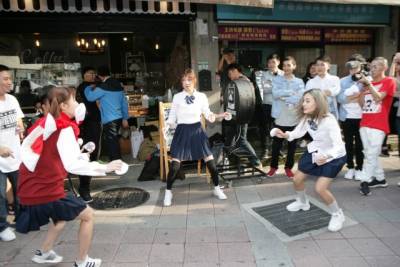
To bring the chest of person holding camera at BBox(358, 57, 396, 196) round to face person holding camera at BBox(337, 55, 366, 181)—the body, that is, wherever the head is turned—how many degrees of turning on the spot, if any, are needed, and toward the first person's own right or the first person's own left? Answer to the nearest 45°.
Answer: approximately 90° to the first person's own right

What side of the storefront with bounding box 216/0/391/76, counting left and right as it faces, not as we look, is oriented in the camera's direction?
front

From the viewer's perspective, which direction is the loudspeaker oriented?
toward the camera

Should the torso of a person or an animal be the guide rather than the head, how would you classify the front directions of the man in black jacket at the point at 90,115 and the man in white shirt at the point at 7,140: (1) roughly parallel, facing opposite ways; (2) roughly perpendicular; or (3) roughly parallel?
roughly parallel

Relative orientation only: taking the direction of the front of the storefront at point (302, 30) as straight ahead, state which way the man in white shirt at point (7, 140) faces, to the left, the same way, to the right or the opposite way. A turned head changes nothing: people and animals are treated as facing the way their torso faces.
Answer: to the left

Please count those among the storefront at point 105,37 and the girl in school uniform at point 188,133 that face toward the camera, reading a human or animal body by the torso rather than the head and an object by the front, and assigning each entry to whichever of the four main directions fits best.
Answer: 2

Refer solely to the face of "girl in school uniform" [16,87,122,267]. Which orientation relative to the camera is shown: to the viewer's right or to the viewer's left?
to the viewer's right

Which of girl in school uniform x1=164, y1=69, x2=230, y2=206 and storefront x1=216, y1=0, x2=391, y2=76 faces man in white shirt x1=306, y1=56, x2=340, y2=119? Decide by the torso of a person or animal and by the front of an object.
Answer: the storefront

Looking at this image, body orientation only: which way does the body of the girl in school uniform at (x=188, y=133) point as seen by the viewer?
toward the camera

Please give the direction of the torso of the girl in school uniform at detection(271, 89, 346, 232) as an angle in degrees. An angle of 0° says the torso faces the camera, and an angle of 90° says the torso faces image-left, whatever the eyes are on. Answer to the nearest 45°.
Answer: approximately 45°

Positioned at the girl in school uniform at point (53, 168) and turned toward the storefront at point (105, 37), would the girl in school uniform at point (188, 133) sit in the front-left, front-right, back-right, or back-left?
front-right

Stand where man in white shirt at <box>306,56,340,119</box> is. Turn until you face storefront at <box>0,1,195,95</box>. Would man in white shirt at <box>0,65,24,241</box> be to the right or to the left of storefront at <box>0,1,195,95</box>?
left

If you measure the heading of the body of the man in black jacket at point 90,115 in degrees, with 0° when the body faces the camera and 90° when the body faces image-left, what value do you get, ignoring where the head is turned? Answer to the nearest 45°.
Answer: approximately 315°

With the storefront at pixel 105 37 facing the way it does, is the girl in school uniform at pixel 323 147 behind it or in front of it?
in front

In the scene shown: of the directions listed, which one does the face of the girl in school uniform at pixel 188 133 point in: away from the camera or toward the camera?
toward the camera

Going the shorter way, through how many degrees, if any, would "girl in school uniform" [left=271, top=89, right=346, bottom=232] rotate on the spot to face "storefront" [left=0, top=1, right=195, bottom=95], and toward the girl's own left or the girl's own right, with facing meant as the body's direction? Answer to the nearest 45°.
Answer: approximately 90° to the girl's own right

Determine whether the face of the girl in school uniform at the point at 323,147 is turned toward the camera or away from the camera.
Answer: toward the camera

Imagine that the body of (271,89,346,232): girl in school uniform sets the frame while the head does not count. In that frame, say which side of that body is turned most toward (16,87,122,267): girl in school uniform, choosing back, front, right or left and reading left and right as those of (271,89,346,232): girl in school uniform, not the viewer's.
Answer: front
